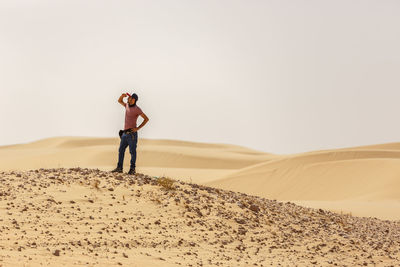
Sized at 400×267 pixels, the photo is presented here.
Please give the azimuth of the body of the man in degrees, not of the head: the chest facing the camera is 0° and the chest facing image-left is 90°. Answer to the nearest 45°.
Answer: approximately 45°
